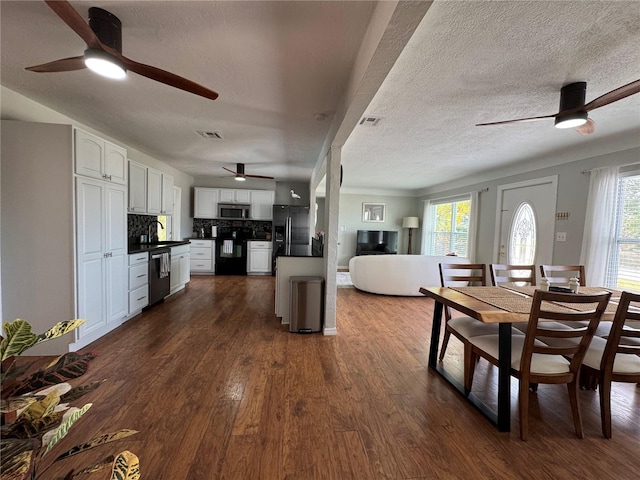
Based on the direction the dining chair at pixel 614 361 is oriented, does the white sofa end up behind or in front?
in front

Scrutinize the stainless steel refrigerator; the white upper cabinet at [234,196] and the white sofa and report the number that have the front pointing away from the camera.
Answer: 1

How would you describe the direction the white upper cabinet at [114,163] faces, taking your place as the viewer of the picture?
facing the viewer and to the right of the viewer

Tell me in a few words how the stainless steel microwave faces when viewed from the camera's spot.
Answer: facing the viewer

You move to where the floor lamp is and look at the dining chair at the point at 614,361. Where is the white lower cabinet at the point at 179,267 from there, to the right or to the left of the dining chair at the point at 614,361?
right

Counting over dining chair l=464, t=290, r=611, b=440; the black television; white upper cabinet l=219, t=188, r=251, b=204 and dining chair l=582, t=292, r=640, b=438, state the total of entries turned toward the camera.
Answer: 2

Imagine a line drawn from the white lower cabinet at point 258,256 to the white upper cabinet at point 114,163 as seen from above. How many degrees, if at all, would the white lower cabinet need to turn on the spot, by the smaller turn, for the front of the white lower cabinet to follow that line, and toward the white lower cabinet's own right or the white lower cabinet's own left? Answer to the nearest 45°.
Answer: approximately 45° to the white lower cabinet's own right

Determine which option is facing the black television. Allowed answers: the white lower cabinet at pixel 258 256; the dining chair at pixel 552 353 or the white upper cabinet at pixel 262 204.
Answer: the dining chair

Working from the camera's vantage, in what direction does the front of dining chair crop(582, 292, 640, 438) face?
facing away from the viewer and to the left of the viewer

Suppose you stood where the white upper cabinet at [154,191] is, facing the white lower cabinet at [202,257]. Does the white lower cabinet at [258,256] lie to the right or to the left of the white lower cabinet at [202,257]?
right

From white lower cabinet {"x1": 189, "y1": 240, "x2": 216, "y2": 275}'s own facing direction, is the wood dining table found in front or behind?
in front

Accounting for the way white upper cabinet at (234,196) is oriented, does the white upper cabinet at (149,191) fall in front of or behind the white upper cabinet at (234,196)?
in front

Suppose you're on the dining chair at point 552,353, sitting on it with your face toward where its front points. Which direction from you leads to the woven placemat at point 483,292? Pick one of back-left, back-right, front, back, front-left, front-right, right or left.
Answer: front

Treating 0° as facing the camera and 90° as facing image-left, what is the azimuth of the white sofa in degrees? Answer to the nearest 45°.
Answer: approximately 180°

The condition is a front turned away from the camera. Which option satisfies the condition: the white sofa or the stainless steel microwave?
the white sofa

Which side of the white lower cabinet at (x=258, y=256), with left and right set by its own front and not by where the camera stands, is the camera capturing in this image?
front

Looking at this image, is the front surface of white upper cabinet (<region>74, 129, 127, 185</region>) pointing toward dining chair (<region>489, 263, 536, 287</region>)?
yes

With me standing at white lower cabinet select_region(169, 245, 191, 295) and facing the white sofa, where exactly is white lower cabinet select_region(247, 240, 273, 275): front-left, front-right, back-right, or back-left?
front-left

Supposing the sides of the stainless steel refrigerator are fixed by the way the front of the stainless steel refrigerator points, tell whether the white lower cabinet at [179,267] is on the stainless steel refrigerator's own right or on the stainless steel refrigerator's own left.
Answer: on the stainless steel refrigerator's own right
